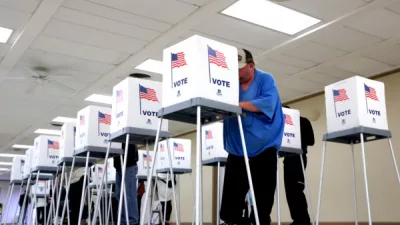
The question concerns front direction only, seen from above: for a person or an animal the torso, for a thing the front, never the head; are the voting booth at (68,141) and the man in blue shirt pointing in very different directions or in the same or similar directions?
very different directions

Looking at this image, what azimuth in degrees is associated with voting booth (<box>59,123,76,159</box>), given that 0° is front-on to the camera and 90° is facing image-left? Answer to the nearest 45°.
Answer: approximately 225°

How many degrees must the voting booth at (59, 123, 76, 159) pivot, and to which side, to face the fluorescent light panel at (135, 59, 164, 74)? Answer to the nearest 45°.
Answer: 0° — it already faces it

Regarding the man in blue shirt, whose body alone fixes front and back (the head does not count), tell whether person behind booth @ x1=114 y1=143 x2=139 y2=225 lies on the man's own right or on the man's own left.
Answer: on the man's own right

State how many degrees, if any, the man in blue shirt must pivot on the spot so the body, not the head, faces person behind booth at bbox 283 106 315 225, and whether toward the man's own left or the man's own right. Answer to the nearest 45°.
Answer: approximately 135° to the man's own right

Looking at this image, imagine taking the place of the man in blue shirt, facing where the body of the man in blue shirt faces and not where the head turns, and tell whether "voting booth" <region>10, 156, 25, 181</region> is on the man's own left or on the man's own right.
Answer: on the man's own right
